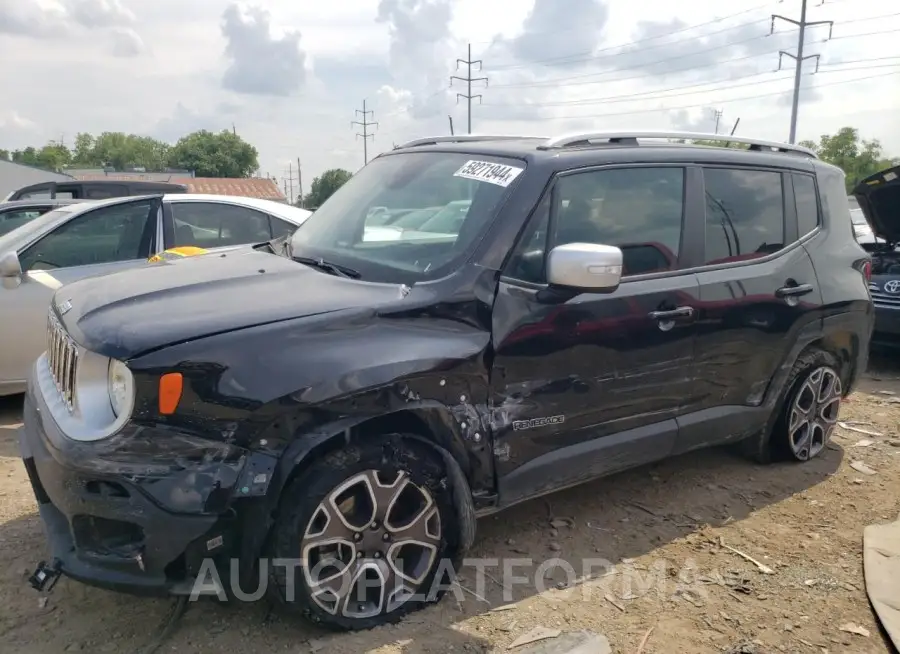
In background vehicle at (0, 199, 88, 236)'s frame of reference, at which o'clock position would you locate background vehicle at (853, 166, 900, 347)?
background vehicle at (853, 166, 900, 347) is roughly at 7 o'clock from background vehicle at (0, 199, 88, 236).

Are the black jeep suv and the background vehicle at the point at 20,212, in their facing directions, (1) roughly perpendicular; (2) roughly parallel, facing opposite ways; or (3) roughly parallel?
roughly parallel

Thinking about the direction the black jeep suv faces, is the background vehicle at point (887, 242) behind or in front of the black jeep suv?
behind

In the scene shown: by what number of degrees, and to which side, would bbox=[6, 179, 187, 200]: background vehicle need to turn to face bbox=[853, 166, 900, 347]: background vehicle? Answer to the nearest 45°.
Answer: approximately 135° to its left

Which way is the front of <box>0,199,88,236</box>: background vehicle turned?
to the viewer's left

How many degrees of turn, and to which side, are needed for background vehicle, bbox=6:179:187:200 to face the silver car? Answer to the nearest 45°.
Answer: approximately 90° to its left

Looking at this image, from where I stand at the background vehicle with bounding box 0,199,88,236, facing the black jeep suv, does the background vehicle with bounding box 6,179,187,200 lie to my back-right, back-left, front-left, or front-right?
back-left

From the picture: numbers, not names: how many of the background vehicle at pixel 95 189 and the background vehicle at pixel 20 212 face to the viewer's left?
2

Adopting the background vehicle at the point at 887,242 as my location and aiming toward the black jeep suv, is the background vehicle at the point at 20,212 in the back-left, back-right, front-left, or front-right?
front-right

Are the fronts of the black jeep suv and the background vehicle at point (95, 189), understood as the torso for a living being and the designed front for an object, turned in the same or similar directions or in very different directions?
same or similar directions

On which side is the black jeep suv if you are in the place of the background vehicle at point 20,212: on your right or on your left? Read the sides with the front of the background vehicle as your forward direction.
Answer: on your left

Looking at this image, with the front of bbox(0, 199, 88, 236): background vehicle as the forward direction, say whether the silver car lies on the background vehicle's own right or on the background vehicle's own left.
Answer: on the background vehicle's own left

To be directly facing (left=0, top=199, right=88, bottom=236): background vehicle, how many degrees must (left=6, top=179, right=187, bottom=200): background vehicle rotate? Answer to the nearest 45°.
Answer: approximately 90° to its left

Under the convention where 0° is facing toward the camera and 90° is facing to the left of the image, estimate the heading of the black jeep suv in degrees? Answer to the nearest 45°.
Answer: approximately 45°

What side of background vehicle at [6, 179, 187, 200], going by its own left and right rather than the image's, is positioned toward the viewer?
left

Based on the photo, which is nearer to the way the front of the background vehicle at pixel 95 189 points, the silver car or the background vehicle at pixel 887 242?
the silver car
